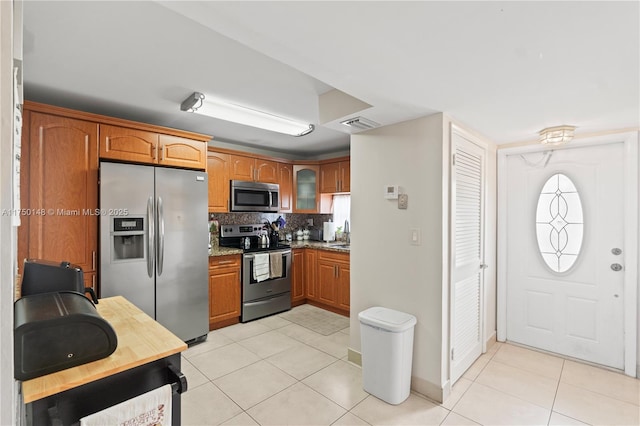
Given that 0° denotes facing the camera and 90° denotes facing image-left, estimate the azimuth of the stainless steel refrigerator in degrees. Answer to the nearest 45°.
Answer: approximately 315°

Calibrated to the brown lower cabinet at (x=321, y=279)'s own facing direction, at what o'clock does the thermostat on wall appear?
The thermostat on wall is roughly at 10 o'clock from the brown lower cabinet.

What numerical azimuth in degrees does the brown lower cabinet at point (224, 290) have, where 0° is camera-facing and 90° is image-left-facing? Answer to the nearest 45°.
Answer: approximately 315°

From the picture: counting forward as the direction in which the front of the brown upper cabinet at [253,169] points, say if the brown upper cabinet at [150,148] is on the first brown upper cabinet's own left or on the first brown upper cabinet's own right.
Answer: on the first brown upper cabinet's own right

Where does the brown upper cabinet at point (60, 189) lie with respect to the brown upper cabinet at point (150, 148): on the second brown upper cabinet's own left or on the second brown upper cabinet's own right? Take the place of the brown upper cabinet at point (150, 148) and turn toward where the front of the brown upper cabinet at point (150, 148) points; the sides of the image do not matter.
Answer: on the second brown upper cabinet's own right

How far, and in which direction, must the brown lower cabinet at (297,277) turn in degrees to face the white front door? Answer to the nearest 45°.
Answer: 0° — it already faces it

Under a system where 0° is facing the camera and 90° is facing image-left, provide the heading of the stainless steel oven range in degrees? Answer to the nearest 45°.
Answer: approximately 315°
